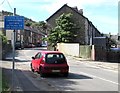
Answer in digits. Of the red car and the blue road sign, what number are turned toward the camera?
1

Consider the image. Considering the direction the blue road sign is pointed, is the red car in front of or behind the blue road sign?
behind

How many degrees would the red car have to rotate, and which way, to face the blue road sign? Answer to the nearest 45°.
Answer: approximately 135° to its left

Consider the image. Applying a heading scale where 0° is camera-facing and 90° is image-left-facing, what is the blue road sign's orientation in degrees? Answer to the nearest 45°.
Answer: approximately 0°

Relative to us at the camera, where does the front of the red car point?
facing away from the viewer and to the left of the viewer
